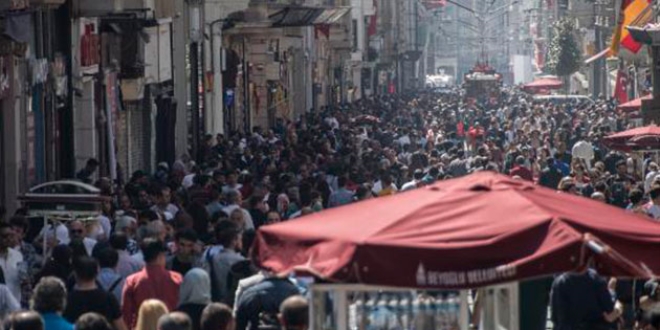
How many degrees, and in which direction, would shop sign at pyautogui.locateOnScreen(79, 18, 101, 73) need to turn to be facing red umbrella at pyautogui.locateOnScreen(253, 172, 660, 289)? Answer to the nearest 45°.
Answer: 0° — it already faces it

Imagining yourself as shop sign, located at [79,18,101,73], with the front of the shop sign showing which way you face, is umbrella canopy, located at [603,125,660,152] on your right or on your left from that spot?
on your left

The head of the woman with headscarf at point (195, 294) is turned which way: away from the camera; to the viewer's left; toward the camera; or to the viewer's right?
away from the camera

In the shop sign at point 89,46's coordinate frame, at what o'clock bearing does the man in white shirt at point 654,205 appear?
The man in white shirt is roughly at 11 o'clock from the shop sign.

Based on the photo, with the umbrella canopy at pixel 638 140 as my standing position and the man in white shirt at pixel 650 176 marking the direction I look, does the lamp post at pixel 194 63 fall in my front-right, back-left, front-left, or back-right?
back-right

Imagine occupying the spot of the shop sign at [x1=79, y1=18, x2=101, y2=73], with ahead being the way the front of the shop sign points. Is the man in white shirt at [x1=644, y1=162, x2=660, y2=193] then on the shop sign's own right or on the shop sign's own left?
on the shop sign's own left
